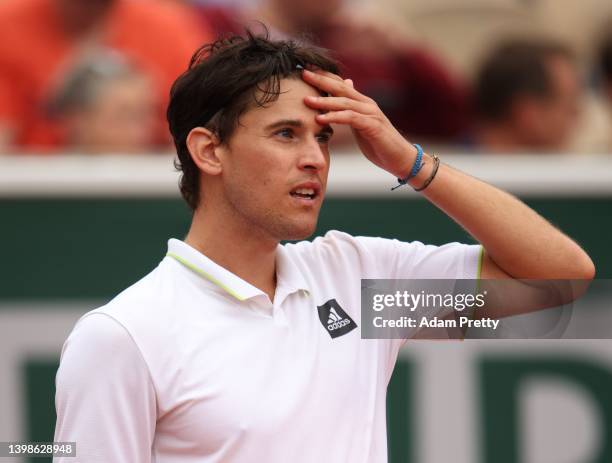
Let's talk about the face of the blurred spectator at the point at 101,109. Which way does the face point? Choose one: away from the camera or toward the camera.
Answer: toward the camera

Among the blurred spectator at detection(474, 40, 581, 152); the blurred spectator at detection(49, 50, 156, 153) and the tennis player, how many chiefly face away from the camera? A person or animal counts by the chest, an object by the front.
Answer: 0

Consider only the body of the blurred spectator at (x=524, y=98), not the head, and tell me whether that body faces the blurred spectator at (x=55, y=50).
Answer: no

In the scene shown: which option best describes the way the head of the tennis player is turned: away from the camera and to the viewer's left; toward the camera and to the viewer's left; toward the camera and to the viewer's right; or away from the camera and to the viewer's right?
toward the camera and to the viewer's right

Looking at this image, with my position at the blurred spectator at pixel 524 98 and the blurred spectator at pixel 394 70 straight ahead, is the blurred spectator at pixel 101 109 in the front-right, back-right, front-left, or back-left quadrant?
front-left

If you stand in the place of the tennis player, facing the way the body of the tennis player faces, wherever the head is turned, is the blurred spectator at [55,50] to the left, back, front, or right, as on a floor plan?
back

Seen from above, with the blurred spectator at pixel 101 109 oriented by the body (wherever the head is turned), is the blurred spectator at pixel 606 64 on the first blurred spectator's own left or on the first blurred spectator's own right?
on the first blurred spectator's own left

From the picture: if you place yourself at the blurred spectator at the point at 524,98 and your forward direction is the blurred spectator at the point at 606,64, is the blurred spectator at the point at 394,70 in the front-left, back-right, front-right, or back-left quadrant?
back-left

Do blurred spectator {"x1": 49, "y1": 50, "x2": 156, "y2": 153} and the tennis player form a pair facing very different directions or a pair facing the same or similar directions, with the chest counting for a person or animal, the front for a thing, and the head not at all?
same or similar directions

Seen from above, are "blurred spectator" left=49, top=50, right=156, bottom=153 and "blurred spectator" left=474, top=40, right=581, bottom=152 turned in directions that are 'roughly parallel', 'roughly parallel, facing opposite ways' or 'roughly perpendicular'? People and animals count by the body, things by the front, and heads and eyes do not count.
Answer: roughly parallel

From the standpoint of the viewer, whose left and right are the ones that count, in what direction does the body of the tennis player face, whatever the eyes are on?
facing the viewer and to the right of the viewer

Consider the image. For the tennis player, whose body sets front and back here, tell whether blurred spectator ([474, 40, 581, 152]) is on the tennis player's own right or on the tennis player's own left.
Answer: on the tennis player's own left
